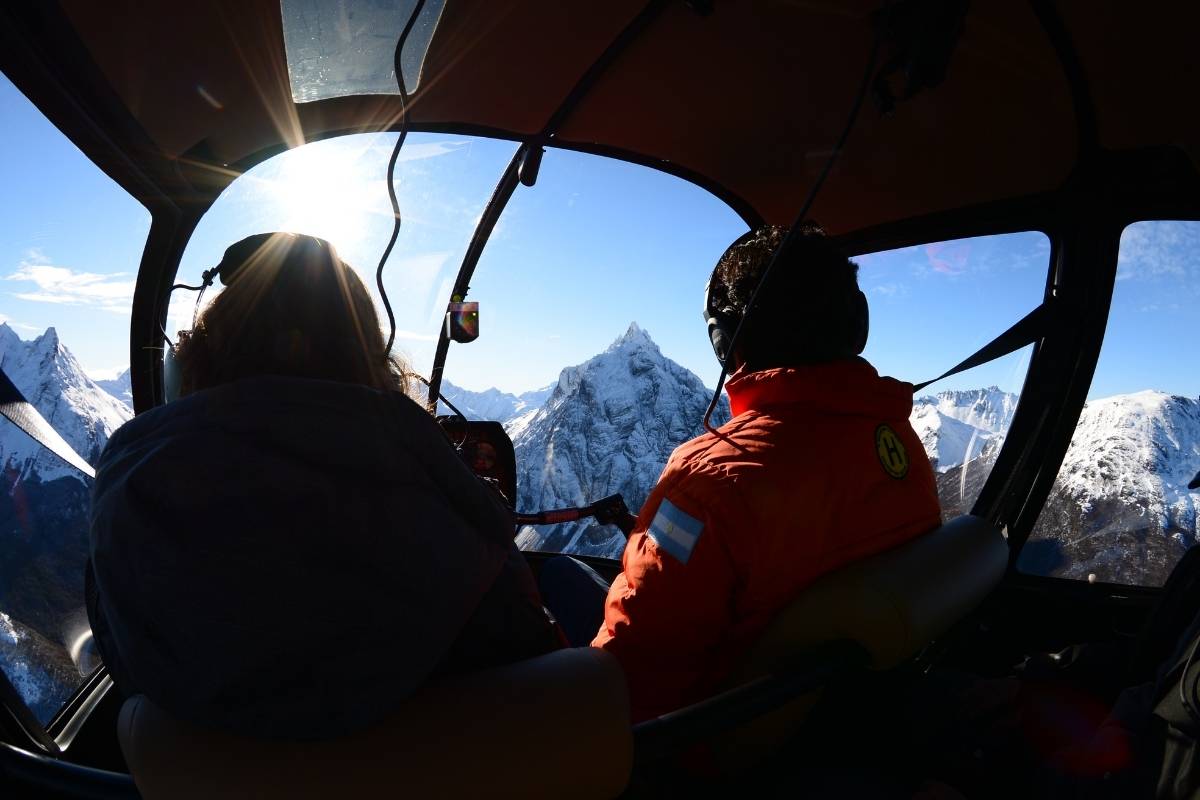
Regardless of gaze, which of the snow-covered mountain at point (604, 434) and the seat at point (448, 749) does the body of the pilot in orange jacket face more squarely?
the snow-covered mountain

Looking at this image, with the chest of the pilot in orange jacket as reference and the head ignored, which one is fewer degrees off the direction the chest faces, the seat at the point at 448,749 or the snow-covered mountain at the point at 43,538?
the snow-covered mountain

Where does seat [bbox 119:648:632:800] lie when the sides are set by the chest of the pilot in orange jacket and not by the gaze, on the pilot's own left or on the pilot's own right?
on the pilot's own left

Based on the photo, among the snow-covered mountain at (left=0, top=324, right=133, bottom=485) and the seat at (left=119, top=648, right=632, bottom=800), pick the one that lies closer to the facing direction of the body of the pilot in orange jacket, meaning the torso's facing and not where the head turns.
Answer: the snow-covered mountain

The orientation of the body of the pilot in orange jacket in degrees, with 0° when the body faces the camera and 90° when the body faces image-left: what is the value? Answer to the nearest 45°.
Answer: approximately 135°
